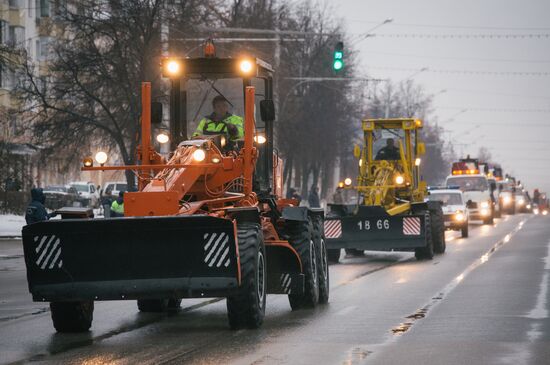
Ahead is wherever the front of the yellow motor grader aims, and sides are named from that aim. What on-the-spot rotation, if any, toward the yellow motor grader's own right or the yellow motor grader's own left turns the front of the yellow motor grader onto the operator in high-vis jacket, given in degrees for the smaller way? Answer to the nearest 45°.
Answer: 0° — it already faces them

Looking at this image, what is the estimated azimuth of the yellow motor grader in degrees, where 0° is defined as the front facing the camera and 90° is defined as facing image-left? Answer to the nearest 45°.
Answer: approximately 0°
